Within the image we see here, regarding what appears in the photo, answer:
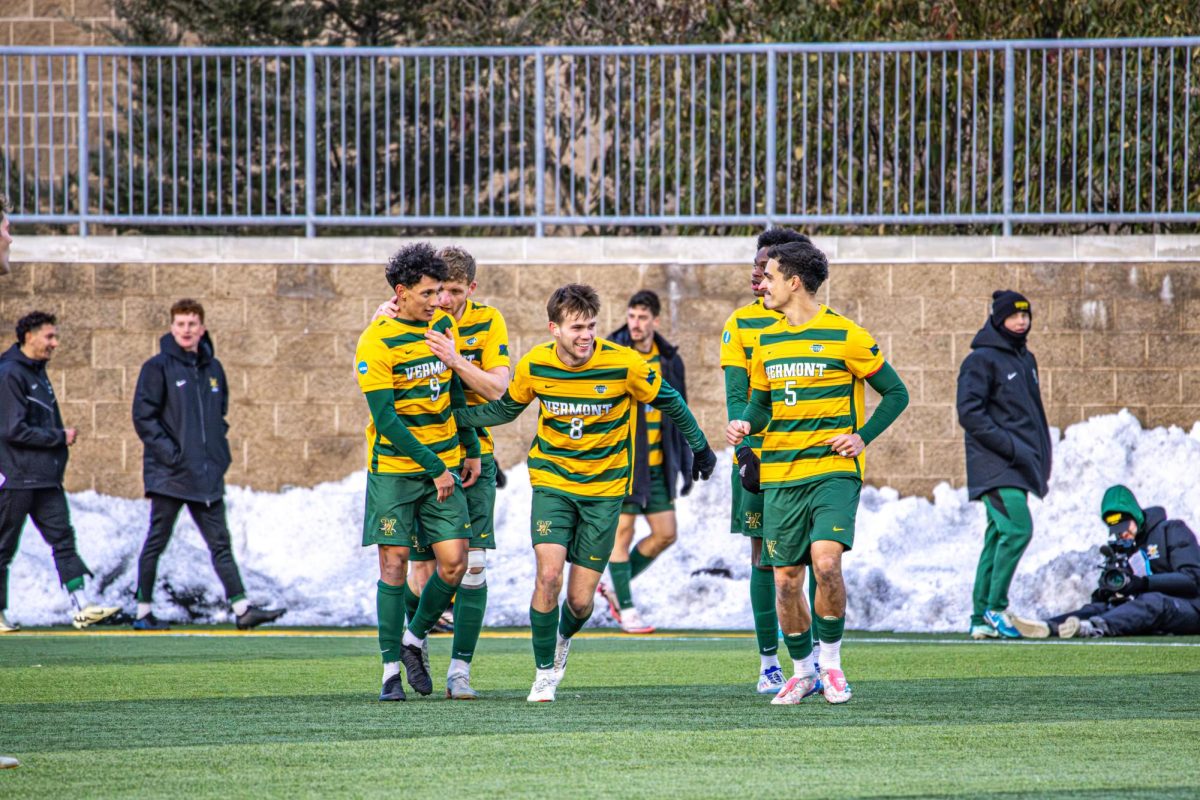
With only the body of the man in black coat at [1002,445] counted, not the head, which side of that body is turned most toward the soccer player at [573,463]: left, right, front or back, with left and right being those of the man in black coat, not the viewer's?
right

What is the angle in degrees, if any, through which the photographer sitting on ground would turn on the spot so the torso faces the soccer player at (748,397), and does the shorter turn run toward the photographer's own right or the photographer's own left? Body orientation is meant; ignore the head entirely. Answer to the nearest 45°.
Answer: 0° — they already face them

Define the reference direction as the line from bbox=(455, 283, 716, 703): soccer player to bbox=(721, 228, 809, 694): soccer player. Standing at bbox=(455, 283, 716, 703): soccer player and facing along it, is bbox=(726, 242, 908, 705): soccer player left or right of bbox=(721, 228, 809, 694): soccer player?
right

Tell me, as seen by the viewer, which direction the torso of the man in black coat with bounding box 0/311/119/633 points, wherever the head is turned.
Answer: to the viewer's right

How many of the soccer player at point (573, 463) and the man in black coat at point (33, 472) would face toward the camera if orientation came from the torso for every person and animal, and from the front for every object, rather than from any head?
1

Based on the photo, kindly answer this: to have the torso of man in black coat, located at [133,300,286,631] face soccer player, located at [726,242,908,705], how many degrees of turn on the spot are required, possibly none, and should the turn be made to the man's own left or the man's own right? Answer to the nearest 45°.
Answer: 0° — they already face them

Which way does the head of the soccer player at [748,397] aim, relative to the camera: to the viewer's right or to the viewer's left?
to the viewer's left

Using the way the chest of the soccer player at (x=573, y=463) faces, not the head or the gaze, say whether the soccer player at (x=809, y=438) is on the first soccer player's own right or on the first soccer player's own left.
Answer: on the first soccer player's own left

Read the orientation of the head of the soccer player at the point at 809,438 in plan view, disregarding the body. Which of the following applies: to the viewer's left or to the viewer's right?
to the viewer's left

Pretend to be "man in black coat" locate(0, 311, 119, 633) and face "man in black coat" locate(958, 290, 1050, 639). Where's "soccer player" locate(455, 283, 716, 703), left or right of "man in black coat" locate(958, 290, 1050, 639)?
right
